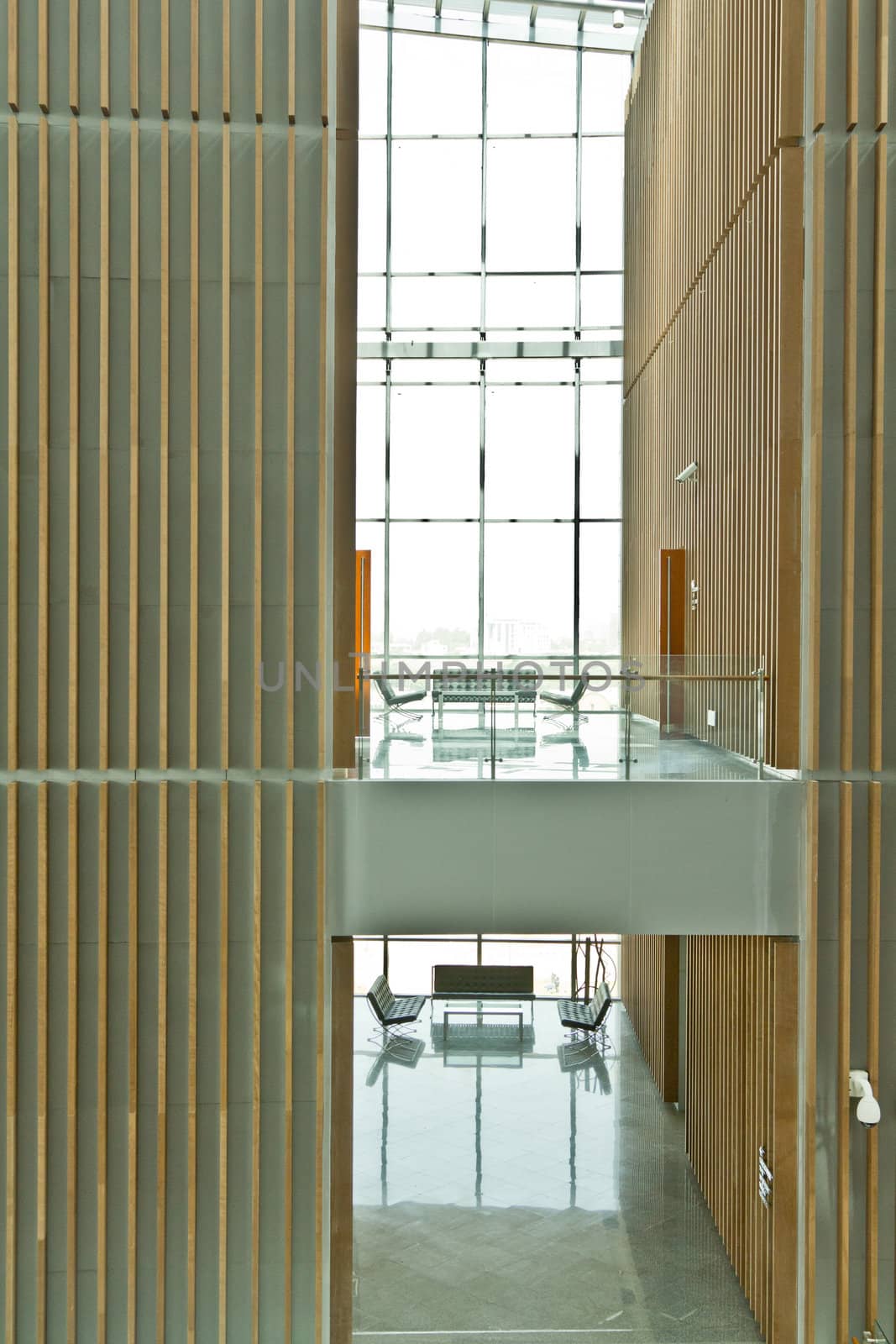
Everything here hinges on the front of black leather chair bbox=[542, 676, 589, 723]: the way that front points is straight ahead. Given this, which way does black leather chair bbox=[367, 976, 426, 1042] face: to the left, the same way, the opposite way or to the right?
the opposite way

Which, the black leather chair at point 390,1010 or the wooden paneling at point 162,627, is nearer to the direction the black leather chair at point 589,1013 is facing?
the black leather chair

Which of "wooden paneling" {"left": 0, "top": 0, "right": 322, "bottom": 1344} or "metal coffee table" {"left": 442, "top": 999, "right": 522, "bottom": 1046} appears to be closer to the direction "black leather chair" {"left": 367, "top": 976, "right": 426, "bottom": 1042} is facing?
the metal coffee table

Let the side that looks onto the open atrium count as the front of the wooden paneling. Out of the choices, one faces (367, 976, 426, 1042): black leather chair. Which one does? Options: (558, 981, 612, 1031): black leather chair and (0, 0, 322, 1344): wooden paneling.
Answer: (558, 981, 612, 1031): black leather chair

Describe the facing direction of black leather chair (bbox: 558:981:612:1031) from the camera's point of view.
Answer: facing to the left of the viewer

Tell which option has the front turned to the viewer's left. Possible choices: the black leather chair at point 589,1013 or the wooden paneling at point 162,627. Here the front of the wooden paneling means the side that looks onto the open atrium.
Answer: the black leather chair

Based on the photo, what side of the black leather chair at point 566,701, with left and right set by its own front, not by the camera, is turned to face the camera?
left

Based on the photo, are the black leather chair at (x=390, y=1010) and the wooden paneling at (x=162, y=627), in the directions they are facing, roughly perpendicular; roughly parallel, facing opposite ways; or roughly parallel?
roughly perpendicular

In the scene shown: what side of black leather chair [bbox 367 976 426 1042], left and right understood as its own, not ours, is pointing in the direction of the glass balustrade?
right

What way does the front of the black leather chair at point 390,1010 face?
to the viewer's right

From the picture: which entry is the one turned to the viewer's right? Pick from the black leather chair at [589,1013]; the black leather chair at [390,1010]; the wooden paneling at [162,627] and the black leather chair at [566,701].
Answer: the black leather chair at [390,1010]

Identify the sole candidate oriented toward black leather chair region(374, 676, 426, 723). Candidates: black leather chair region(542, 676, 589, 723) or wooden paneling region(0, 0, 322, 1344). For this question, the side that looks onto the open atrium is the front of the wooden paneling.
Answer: black leather chair region(542, 676, 589, 723)
